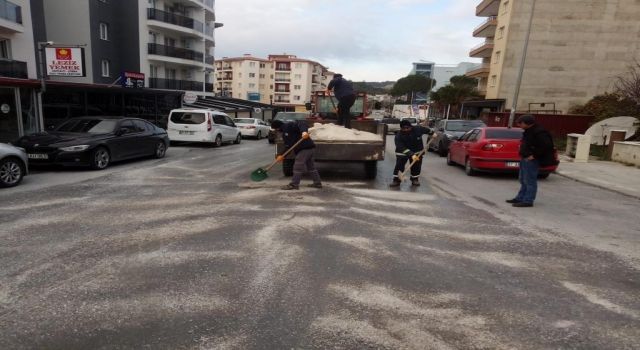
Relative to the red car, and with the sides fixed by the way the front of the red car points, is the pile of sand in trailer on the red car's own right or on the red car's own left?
on the red car's own left

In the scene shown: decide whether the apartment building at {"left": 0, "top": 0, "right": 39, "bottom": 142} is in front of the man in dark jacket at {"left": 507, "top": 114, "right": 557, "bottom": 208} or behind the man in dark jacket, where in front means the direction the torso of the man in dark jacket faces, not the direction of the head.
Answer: in front

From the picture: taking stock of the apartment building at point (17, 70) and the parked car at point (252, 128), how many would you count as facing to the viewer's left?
0

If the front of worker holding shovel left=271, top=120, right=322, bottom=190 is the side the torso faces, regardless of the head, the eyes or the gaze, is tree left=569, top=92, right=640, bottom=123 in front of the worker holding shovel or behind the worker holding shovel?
behind

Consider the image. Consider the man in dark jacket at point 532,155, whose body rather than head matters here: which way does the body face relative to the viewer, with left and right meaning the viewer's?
facing to the left of the viewer

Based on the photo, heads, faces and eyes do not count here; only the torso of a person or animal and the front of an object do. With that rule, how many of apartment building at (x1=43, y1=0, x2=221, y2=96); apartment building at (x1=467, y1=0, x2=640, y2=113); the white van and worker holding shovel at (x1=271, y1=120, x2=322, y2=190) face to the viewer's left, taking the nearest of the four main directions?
2

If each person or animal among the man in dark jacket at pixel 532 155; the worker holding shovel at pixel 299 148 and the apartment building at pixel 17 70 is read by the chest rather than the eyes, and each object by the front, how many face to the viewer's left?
2

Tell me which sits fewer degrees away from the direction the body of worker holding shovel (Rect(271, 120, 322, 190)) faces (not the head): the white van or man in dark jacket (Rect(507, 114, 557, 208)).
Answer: the white van

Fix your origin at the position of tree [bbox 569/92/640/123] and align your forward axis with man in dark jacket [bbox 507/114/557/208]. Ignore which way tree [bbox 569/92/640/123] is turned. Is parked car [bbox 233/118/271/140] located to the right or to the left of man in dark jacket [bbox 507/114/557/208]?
right

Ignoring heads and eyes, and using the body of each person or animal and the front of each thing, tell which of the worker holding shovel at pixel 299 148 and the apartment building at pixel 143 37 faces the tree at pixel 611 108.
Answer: the apartment building

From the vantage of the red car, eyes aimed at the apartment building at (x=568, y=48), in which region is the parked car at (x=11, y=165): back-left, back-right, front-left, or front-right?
back-left

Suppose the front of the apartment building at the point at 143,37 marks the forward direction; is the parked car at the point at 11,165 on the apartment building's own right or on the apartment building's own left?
on the apartment building's own right

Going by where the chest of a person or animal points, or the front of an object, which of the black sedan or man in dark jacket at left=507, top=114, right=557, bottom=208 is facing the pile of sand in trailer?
the man in dark jacket

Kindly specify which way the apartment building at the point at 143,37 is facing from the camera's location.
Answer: facing the viewer and to the right of the viewer

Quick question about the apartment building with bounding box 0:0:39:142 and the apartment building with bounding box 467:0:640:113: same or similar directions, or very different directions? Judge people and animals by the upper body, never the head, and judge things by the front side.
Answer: very different directions

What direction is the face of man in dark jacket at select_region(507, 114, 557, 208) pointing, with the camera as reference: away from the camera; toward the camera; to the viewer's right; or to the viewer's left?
to the viewer's left
